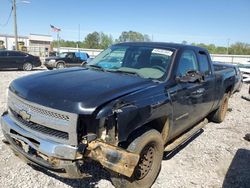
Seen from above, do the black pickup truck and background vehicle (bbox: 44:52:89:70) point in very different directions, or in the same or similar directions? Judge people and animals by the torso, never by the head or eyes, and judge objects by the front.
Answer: same or similar directions

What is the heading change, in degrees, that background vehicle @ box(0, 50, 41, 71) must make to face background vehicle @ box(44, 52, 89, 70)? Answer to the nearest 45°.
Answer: approximately 180°

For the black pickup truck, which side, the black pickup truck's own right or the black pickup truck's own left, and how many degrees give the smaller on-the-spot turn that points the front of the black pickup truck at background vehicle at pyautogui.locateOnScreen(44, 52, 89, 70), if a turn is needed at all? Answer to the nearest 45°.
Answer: approximately 135° to the black pickup truck's own right

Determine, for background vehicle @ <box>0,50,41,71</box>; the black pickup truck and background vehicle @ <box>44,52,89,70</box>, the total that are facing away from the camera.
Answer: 0

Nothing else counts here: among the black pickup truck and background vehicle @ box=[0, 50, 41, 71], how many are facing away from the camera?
0

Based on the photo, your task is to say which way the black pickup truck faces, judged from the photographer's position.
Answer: facing the viewer and to the left of the viewer

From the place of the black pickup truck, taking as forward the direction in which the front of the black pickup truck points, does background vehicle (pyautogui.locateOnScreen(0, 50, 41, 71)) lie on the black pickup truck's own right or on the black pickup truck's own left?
on the black pickup truck's own right

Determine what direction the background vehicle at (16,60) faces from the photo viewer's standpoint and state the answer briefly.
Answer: facing to the left of the viewer

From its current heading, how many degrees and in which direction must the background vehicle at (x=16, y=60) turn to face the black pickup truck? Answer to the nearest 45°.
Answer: approximately 90° to its left

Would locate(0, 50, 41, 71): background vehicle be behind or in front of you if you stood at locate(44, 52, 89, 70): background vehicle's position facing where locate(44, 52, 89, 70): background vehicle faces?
in front

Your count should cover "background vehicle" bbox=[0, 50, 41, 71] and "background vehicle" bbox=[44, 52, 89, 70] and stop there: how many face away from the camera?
0
